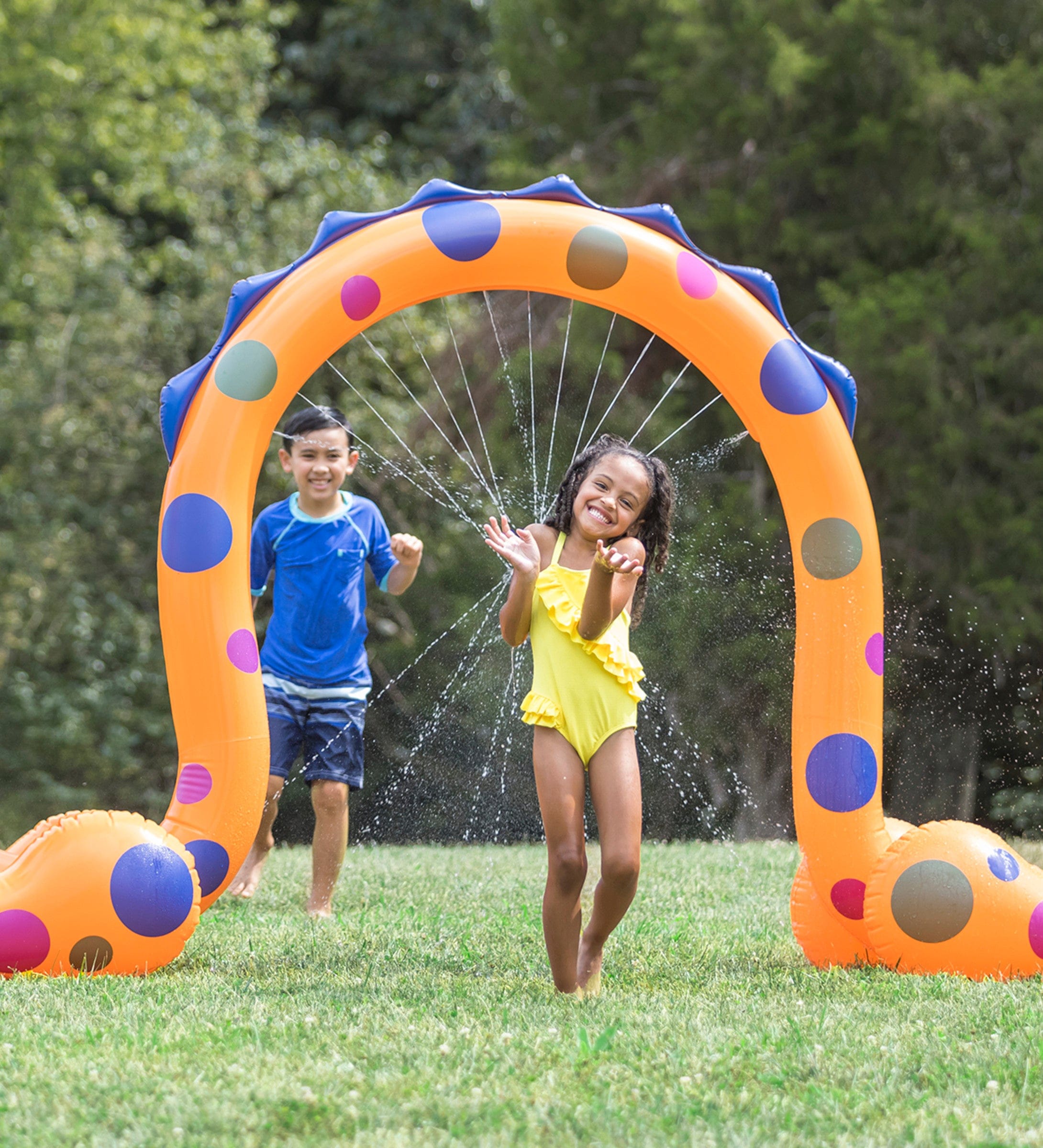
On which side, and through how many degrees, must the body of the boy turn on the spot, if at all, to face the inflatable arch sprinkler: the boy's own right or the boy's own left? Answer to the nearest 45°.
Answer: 0° — they already face it

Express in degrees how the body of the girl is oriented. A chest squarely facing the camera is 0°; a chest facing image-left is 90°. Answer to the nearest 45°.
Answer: approximately 0°

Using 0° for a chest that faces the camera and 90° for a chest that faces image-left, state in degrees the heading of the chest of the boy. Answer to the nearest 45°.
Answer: approximately 0°

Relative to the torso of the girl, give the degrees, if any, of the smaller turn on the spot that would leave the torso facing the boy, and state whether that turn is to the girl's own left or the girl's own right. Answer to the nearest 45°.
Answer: approximately 135° to the girl's own right

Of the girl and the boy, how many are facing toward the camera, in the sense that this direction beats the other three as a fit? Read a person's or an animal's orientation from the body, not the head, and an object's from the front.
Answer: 2
